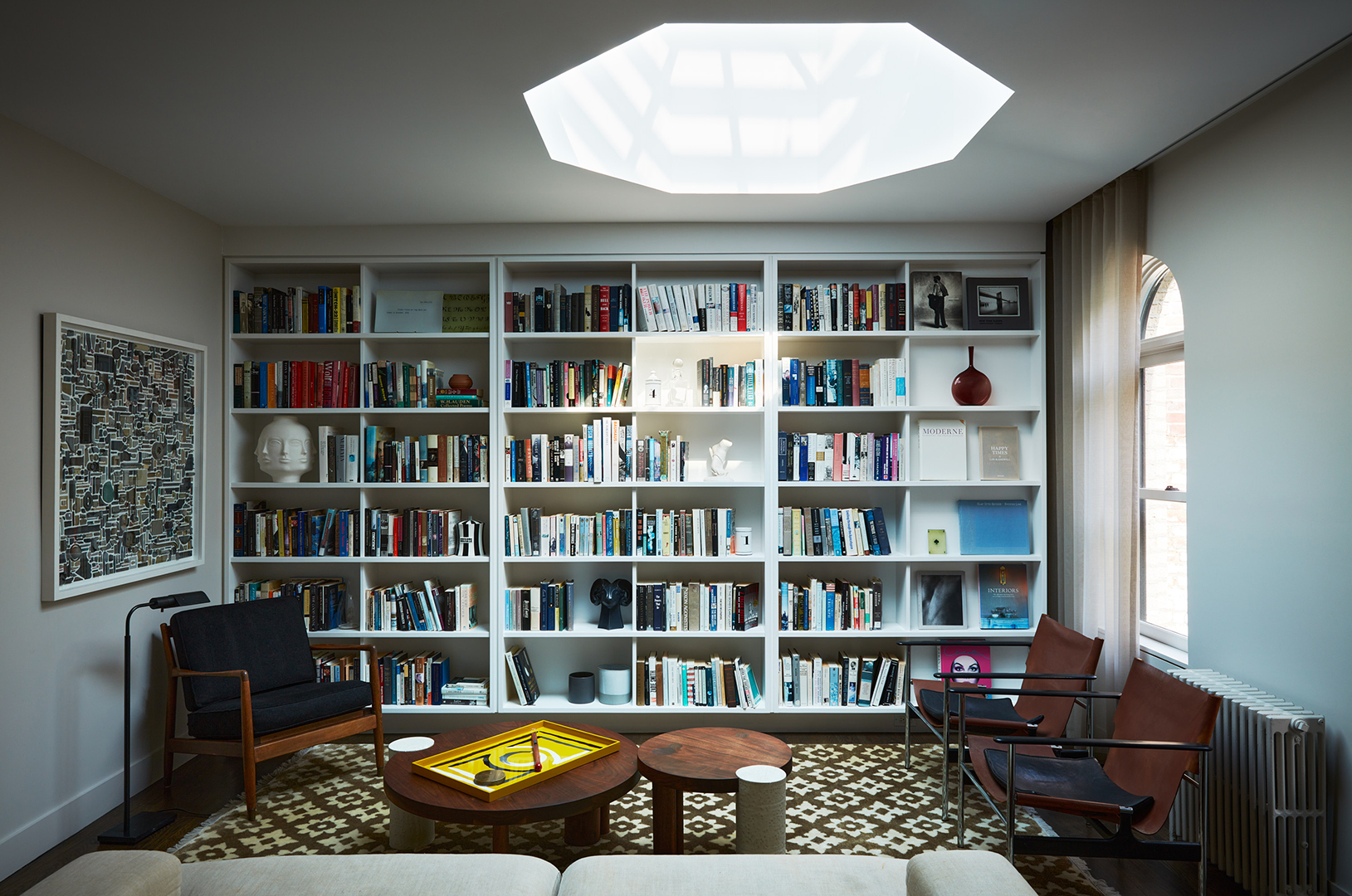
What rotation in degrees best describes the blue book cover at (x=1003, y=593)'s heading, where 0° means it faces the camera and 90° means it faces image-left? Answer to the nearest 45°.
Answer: approximately 0°

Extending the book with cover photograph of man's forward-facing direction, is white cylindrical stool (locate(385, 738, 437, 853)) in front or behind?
in front

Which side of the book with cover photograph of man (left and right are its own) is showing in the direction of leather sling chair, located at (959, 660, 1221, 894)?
front

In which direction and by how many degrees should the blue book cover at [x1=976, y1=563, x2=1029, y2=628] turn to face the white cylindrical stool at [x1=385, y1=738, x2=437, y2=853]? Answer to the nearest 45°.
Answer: approximately 45° to its right

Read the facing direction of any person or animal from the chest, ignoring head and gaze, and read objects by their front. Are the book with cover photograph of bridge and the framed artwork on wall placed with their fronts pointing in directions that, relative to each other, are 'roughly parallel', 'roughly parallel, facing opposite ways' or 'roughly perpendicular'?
roughly perpendicular

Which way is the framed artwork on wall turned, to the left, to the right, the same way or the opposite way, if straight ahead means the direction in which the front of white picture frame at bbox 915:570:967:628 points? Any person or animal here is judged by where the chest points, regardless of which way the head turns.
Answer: to the left

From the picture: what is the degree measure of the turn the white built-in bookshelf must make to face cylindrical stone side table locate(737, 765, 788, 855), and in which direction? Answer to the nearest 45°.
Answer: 0° — it already faces it

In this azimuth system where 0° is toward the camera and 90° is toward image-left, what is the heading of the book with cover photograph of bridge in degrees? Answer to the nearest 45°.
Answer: approximately 0°
